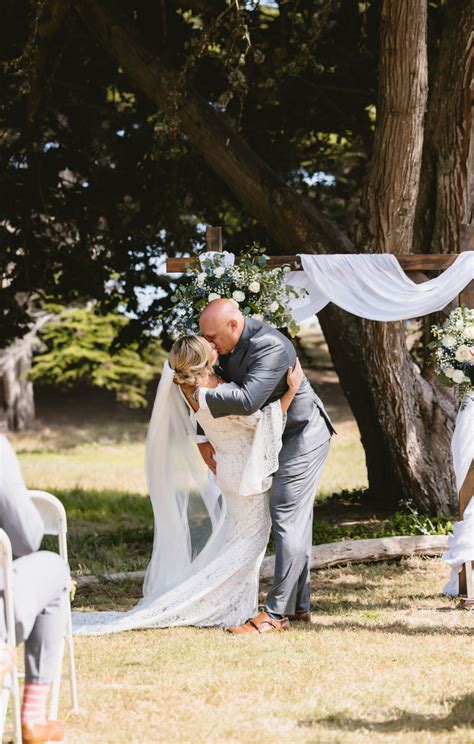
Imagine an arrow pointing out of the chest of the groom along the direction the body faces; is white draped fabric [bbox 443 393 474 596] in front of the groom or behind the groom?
behind

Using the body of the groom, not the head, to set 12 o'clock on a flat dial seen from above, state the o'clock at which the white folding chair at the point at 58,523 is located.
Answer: The white folding chair is roughly at 10 o'clock from the groom.

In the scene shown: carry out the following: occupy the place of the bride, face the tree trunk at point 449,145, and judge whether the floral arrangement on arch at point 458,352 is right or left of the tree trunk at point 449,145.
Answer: right

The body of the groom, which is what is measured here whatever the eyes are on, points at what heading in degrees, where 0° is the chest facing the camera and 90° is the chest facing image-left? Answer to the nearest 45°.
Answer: approximately 90°

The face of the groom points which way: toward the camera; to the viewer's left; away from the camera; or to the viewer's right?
to the viewer's left

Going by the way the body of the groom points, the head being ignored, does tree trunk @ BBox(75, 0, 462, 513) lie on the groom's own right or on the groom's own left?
on the groom's own right

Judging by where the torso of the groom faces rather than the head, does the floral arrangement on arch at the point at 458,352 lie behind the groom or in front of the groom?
behind

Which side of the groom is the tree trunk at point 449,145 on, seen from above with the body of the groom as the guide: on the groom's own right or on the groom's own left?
on the groom's own right

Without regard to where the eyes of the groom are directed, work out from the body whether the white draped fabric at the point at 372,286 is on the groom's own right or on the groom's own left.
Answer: on the groom's own right
